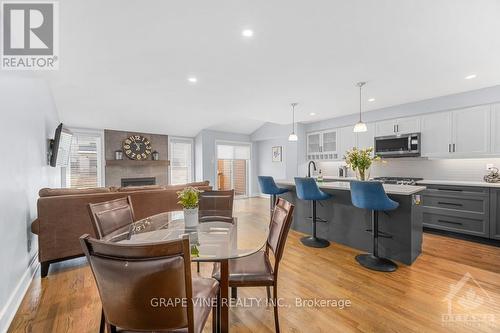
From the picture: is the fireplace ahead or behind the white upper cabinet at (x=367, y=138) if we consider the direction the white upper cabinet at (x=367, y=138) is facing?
ahead

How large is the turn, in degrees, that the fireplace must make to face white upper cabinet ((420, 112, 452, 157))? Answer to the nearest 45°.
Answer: approximately 45° to its left

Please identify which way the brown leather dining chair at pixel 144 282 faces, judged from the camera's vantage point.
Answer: facing away from the viewer and to the right of the viewer

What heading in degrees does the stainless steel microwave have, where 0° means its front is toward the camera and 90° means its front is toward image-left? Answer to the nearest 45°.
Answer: approximately 45°

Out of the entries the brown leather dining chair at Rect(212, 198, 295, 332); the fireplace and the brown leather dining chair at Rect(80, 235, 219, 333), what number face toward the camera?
1

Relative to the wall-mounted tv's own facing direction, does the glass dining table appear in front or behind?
in front

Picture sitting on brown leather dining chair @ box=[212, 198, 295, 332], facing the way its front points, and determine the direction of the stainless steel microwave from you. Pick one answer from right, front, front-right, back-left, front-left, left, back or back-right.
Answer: back-right

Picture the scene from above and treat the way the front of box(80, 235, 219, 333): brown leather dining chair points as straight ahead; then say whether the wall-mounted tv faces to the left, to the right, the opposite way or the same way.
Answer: to the right

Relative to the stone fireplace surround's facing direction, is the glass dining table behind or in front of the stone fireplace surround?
in front

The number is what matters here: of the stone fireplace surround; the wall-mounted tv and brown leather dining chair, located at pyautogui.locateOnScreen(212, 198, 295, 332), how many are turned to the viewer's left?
1

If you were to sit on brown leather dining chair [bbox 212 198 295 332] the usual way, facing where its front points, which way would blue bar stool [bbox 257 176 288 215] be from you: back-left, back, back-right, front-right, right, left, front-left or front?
right

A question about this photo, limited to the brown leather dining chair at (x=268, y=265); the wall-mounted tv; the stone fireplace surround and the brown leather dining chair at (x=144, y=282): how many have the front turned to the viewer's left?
1

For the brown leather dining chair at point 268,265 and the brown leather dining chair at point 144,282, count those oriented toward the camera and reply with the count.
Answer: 0

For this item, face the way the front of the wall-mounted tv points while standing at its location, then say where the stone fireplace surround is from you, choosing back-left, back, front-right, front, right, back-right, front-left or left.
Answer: left

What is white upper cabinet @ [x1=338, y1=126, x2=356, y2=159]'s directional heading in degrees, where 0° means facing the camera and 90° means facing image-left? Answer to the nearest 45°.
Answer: approximately 45°

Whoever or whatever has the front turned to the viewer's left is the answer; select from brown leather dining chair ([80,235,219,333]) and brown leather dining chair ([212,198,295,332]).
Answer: brown leather dining chair ([212,198,295,332])

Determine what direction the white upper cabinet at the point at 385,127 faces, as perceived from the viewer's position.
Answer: facing the viewer and to the left of the viewer

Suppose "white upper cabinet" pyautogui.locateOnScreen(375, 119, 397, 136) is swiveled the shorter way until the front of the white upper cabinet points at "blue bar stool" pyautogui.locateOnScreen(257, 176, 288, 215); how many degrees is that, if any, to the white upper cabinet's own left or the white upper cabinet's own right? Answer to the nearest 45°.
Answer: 0° — it already faces it

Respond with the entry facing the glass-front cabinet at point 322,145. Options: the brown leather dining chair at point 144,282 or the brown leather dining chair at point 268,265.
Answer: the brown leather dining chair at point 144,282

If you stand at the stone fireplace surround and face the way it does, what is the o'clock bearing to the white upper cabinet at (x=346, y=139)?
The white upper cabinet is roughly at 10 o'clock from the stone fireplace surround.

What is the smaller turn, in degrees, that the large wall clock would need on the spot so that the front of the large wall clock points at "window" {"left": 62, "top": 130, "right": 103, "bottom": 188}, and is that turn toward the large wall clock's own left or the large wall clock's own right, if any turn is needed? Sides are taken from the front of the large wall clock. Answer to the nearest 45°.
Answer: approximately 90° to the large wall clock's own right

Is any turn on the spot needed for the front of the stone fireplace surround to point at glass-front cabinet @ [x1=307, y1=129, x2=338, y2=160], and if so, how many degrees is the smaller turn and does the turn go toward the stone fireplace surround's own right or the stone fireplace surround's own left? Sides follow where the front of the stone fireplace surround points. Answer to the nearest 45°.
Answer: approximately 45° to the stone fireplace surround's own left
